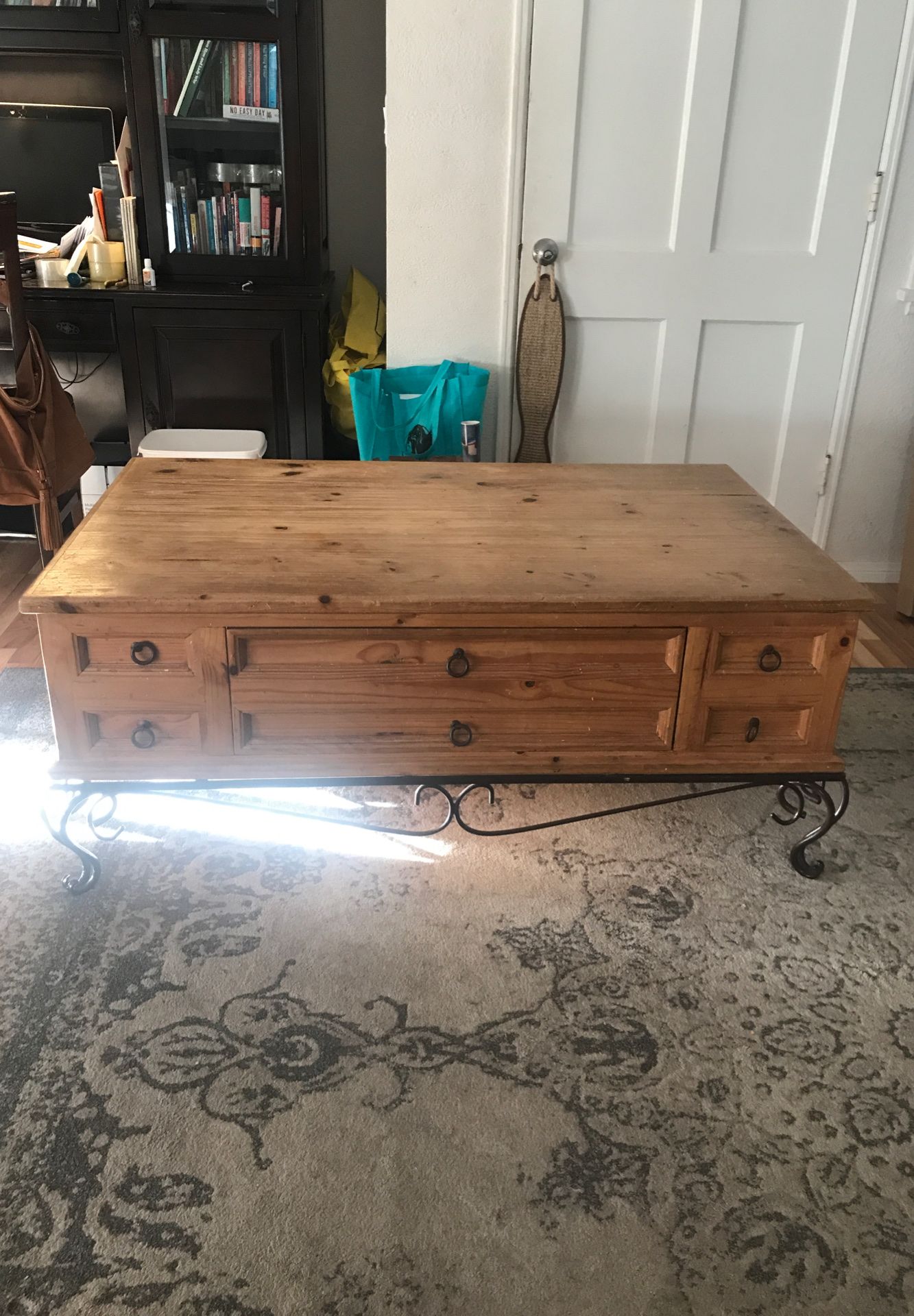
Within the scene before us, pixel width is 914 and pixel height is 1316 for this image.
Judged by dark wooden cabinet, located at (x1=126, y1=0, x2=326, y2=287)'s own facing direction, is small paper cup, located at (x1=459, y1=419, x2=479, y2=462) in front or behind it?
in front

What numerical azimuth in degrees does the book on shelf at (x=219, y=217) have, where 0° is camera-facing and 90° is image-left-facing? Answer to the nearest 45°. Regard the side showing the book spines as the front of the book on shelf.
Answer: approximately 0°

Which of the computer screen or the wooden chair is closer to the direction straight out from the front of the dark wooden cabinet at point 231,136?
the wooden chair

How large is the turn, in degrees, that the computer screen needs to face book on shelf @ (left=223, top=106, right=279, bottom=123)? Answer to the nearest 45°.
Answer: approximately 45° to its left

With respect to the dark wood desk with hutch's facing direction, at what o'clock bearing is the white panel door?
The white panel door is roughly at 10 o'clock from the dark wood desk with hutch.

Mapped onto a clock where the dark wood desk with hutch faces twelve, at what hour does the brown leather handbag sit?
The brown leather handbag is roughly at 1 o'clock from the dark wood desk with hutch.

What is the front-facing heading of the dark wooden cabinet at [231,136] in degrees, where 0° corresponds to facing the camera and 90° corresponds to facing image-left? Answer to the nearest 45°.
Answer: approximately 0°
